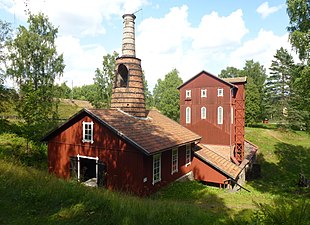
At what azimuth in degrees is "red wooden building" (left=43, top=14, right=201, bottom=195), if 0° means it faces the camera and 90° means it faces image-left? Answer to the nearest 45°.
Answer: approximately 45°

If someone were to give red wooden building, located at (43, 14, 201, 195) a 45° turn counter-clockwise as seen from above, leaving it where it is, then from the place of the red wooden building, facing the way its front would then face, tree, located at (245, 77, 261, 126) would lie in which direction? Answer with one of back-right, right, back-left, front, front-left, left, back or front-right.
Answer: back-left

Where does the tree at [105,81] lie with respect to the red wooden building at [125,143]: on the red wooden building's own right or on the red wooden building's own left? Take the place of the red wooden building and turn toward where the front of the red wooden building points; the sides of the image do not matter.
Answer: on the red wooden building's own right

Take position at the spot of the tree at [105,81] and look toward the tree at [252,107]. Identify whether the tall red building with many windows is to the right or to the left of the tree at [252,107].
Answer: right

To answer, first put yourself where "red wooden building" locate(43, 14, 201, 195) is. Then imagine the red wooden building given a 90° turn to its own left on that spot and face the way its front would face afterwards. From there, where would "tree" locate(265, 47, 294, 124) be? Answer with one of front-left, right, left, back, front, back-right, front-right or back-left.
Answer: left

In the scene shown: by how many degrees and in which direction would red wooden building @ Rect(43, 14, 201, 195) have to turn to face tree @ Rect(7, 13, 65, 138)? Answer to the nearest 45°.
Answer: approximately 90° to its right

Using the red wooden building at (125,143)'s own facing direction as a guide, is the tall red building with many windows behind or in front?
behind

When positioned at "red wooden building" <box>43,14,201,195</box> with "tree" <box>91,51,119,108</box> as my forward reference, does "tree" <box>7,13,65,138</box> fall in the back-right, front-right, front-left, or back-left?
front-left

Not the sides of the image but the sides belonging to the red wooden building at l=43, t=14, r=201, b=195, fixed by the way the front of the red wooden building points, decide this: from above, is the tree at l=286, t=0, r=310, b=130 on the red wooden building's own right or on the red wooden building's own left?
on the red wooden building's own left

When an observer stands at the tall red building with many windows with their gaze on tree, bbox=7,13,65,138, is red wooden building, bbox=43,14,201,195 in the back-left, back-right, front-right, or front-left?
front-left
